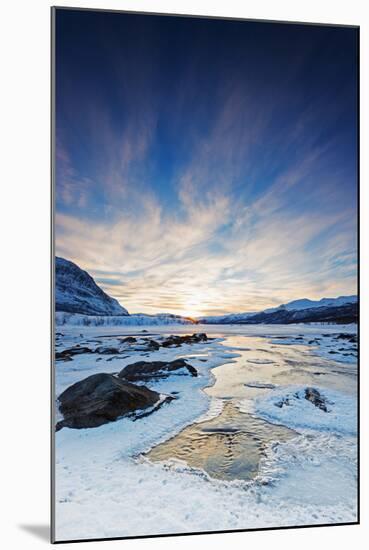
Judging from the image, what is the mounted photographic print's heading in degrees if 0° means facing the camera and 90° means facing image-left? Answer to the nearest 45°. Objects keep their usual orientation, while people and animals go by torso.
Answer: approximately 315°
